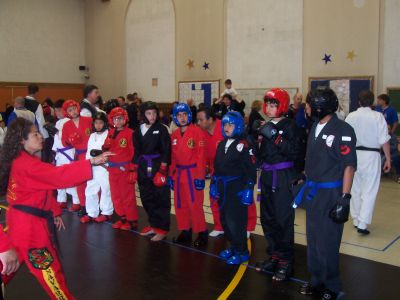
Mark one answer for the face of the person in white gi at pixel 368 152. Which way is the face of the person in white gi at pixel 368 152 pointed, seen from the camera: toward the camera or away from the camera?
away from the camera

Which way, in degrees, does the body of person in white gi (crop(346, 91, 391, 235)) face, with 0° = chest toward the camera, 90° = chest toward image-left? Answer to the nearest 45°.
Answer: approximately 180°

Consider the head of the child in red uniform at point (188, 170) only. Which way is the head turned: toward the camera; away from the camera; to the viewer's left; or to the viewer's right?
toward the camera

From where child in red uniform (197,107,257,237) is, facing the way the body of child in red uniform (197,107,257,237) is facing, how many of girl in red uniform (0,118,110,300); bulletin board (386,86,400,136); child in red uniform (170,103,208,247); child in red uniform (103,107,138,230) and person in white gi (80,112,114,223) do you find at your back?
1

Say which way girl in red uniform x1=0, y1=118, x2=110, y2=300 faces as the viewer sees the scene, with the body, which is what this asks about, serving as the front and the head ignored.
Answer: to the viewer's right

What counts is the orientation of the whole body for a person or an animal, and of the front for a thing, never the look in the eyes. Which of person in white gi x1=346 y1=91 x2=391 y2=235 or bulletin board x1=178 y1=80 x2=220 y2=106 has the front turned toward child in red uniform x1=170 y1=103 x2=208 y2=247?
the bulletin board

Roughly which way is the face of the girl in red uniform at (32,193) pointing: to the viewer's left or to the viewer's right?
to the viewer's right

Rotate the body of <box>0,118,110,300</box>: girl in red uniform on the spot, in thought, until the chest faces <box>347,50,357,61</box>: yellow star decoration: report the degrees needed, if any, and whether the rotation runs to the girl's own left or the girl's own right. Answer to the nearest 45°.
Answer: approximately 45° to the girl's own left

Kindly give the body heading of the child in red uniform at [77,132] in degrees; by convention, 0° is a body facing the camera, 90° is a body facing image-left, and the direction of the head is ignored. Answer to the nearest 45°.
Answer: approximately 0°

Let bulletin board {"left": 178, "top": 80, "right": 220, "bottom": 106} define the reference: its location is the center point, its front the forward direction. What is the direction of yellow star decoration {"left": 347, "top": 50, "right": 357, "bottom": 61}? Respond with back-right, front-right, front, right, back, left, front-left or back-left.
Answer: front-left

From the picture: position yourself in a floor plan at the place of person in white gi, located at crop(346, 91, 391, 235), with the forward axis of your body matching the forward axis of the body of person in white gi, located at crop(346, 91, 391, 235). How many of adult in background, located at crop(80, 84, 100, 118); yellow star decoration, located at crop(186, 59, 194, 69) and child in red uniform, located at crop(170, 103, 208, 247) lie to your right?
0

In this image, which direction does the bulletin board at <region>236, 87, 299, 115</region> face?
toward the camera

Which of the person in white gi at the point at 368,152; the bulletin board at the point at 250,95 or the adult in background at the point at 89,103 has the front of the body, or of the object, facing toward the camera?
the bulletin board

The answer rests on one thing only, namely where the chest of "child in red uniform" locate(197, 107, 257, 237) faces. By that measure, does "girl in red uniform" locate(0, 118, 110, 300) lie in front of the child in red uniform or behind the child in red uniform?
in front

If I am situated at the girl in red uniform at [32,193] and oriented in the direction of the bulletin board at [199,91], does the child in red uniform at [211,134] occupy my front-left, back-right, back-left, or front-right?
front-right

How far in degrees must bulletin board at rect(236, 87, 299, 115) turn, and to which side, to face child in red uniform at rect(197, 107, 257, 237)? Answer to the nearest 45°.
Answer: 0° — it already faces them

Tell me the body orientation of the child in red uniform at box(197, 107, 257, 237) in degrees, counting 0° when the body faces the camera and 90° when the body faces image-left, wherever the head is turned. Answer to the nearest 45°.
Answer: approximately 45°
